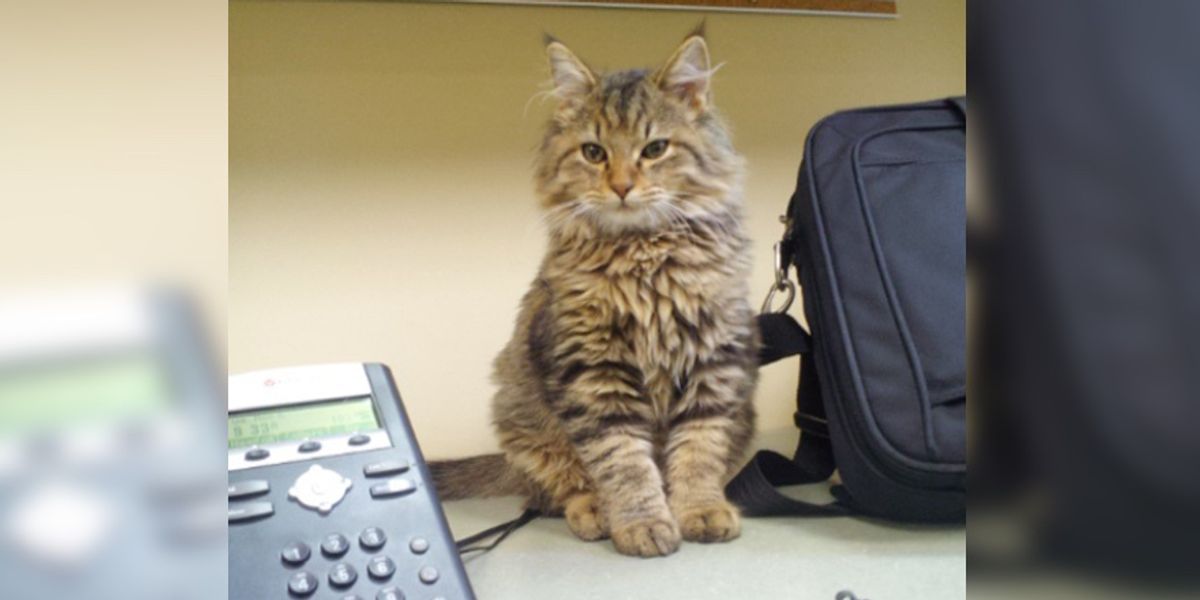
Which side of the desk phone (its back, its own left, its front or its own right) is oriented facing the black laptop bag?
left

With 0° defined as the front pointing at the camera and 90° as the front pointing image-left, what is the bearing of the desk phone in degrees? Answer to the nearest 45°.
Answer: approximately 0°

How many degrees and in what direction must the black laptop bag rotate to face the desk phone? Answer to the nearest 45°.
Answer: approximately 45° to its right

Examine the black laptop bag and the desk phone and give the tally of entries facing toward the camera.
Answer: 2

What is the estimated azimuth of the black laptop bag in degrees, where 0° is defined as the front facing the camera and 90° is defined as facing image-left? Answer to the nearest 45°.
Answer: approximately 0°

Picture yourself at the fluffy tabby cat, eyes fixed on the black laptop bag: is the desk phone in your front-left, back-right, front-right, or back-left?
back-right
